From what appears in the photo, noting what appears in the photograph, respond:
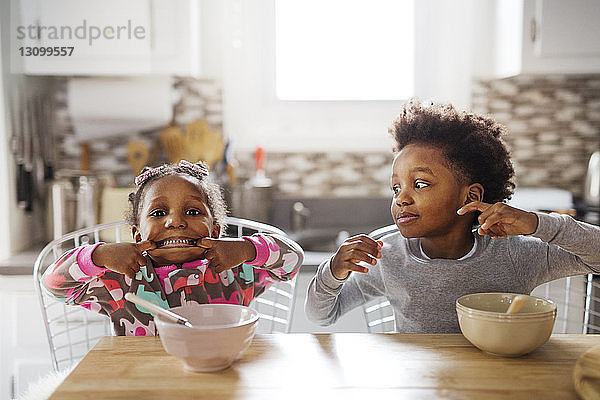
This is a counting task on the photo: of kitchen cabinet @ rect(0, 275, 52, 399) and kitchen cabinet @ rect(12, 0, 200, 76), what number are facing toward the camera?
2

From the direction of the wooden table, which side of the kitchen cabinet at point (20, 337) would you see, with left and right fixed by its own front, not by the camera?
front

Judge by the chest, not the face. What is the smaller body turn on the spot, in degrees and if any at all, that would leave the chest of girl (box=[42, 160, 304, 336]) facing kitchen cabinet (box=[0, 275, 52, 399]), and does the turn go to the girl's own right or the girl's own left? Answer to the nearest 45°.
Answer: approximately 135° to the girl's own right

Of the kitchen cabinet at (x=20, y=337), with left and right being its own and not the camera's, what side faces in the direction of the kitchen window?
left

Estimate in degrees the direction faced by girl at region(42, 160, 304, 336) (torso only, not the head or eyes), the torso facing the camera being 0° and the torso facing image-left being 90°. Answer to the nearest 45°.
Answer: approximately 0°

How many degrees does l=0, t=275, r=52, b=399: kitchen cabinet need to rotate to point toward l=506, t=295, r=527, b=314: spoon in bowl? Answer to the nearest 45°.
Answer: approximately 45° to its left

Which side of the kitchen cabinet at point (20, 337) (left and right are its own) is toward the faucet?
left

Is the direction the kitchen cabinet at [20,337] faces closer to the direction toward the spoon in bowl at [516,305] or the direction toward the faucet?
the spoon in bowl
